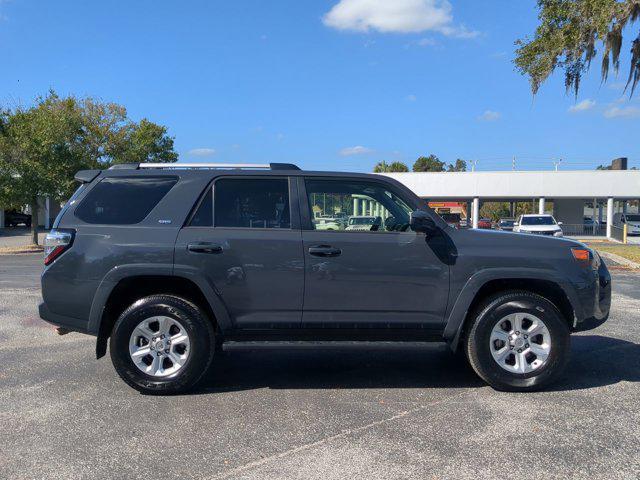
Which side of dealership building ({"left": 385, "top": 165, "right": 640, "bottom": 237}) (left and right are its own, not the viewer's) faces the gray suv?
front

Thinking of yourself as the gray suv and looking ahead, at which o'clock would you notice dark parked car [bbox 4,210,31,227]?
The dark parked car is roughly at 8 o'clock from the gray suv.

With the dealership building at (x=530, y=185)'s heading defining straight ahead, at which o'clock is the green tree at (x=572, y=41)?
The green tree is roughly at 12 o'clock from the dealership building.

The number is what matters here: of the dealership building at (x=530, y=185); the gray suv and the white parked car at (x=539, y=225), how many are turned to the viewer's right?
1

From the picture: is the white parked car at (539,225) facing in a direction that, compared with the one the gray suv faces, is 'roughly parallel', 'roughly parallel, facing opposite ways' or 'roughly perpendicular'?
roughly perpendicular

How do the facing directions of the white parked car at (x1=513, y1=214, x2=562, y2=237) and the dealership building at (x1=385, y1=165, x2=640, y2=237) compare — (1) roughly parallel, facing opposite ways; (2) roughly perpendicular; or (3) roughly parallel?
roughly parallel

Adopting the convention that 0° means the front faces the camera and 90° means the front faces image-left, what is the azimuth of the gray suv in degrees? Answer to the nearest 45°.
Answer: approximately 270°

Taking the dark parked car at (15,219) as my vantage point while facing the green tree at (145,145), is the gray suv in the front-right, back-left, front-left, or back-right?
front-right

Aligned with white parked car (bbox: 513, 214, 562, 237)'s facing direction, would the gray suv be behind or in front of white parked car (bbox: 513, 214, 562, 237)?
in front

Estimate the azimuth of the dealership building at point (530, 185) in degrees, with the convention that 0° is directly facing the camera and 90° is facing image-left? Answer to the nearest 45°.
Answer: approximately 0°

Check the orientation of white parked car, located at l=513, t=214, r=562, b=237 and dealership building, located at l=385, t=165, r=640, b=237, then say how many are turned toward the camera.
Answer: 2

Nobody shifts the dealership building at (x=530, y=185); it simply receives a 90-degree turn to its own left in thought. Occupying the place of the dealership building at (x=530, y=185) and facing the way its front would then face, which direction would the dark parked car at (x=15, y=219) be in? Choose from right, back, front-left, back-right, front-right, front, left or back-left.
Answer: back

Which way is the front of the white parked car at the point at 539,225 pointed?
toward the camera
